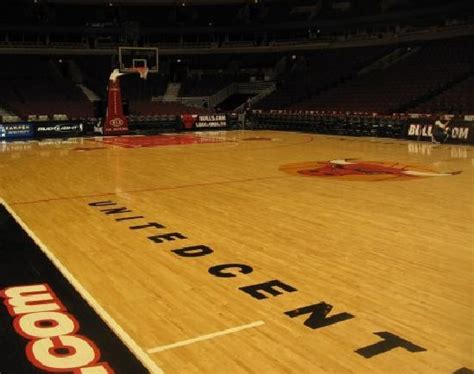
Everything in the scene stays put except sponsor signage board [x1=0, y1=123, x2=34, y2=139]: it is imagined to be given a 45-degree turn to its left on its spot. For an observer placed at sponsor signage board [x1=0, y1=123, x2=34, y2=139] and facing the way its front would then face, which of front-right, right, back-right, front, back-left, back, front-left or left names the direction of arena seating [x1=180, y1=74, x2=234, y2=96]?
left

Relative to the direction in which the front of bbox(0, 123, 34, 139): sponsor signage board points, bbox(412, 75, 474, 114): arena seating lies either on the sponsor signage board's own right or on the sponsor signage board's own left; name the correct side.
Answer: on the sponsor signage board's own left

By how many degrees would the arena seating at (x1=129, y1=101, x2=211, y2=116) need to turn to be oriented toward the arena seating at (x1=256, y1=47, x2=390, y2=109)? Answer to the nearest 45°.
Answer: approximately 45° to its left

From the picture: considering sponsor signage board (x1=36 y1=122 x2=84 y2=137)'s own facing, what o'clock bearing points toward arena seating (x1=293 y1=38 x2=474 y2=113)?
The arena seating is roughly at 9 o'clock from the sponsor signage board.

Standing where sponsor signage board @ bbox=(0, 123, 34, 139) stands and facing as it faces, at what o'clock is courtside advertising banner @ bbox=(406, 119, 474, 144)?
The courtside advertising banner is roughly at 10 o'clock from the sponsor signage board.

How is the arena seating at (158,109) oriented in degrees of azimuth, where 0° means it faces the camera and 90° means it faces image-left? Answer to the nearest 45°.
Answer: approximately 315°

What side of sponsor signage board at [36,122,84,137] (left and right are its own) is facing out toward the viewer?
front

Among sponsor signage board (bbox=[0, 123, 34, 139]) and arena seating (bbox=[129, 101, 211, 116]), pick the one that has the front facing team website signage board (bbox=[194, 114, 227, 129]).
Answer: the arena seating

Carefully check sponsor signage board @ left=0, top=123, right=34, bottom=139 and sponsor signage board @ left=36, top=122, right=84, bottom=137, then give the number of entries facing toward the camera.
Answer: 2

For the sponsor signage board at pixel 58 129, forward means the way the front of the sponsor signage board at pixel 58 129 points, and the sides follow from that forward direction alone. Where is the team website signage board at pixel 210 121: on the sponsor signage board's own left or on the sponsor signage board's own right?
on the sponsor signage board's own left

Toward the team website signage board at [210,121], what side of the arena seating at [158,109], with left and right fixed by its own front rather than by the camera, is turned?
front
